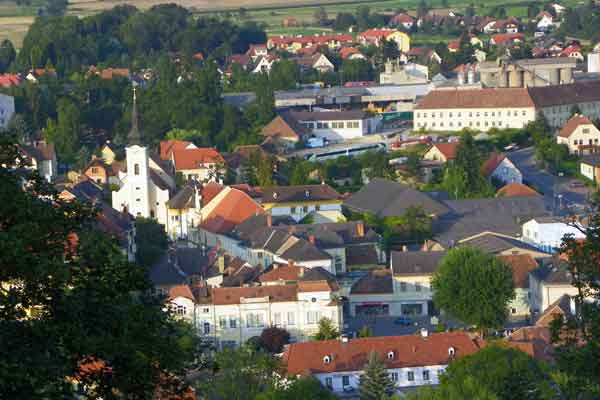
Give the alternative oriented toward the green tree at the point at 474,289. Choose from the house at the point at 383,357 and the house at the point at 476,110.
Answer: the house at the point at 476,110

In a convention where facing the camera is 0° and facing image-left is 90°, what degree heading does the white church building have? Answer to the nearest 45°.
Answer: approximately 45°

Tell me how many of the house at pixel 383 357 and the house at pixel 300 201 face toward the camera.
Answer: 2

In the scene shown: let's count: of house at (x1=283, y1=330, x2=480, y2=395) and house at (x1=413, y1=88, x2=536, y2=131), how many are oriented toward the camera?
2

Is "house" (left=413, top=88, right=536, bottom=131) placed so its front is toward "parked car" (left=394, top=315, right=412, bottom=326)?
yes

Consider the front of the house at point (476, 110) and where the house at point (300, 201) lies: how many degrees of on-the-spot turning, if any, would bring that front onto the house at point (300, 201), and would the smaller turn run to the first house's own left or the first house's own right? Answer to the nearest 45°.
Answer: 0° — it already faces it

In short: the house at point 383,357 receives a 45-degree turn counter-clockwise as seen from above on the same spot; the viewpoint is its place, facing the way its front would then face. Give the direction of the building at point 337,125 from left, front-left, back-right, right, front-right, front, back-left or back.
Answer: back-left

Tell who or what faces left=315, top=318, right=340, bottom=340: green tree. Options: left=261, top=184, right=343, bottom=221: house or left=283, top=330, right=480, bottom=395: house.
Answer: left=261, top=184, right=343, bottom=221: house

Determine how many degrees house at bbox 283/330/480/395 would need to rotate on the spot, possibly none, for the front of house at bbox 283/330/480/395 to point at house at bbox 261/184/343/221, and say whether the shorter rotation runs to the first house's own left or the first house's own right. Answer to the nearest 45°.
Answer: approximately 180°

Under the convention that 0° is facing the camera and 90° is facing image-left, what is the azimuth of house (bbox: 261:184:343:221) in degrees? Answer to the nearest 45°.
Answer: approximately 0°

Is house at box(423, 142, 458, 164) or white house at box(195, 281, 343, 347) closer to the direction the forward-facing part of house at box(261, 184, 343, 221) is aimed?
the white house

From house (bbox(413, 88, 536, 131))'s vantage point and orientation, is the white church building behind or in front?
in front

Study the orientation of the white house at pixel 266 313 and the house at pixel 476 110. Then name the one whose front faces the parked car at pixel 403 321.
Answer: the house

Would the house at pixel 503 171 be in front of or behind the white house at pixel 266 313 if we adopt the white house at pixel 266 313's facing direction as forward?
behind
